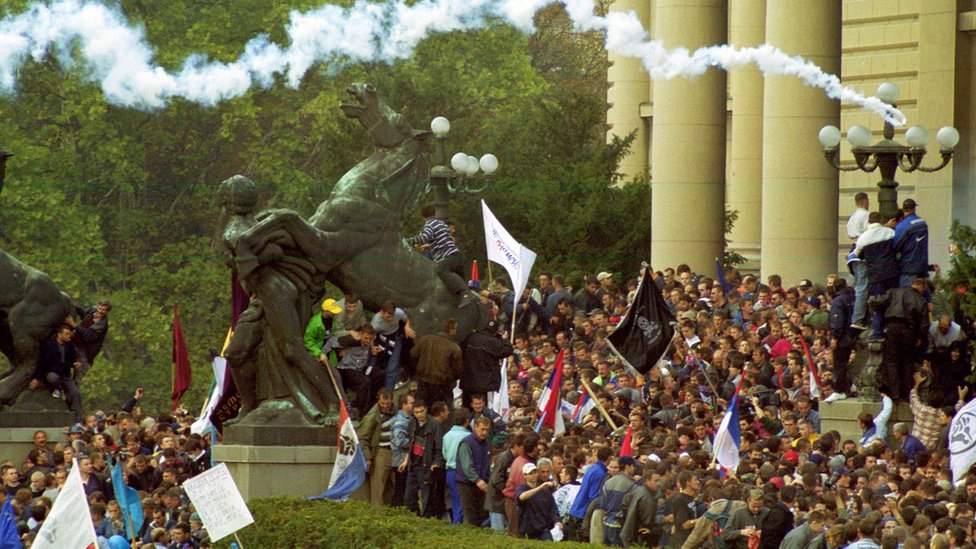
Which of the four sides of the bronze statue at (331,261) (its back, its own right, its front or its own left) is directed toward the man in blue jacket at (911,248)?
back

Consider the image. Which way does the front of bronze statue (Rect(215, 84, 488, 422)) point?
to the viewer's left

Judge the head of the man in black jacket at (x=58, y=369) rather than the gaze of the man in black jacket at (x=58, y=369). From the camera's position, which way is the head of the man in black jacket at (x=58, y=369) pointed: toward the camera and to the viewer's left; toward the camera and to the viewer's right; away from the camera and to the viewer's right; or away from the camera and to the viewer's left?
toward the camera and to the viewer's right

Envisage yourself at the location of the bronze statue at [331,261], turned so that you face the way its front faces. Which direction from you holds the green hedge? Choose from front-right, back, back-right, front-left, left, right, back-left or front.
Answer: left

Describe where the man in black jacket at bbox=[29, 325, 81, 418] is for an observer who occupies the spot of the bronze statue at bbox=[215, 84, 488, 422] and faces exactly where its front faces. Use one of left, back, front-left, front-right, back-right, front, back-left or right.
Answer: front-right

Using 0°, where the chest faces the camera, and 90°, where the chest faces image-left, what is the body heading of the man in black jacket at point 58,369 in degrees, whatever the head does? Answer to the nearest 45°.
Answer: approximately 315°
